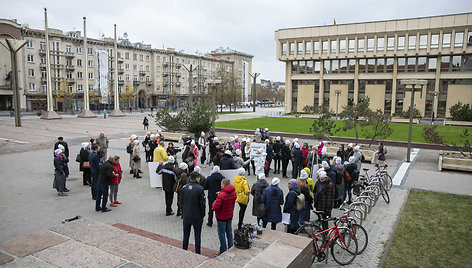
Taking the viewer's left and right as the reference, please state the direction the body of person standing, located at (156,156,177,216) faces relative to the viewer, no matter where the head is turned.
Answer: facing away from the viewer and to the right of the viewer

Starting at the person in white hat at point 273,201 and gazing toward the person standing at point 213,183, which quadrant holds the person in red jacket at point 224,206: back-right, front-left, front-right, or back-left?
front-left

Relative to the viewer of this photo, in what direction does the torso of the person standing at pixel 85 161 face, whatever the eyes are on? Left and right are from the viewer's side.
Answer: facing to the right of the viewer

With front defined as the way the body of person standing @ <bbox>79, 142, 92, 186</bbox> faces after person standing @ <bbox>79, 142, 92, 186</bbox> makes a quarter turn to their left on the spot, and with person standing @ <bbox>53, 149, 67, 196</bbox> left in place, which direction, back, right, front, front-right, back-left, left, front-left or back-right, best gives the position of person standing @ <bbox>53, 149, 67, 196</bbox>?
back-left

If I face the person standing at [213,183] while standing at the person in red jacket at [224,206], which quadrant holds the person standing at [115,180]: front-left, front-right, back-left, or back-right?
front-left

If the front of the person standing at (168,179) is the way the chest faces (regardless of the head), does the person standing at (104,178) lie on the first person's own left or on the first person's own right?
on the first person's own left

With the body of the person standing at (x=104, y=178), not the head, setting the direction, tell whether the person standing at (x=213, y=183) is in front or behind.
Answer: in front

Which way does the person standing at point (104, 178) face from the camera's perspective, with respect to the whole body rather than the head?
to the viewer's right
